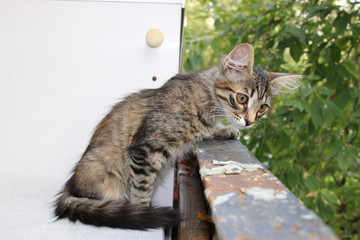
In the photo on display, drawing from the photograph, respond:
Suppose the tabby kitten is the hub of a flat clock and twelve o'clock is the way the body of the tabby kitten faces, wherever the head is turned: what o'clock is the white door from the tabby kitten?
The white door is roughly at 7 o'clock from the tabby kitten.

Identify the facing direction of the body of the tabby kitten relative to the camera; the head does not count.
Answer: to the viewer's right

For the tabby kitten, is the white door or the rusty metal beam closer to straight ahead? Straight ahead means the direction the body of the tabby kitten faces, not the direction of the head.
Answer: the rusty metal beam
